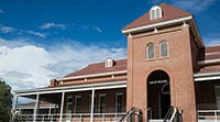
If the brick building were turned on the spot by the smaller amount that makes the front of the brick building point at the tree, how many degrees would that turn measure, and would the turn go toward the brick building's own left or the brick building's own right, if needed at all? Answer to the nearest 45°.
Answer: approximately 90° to the brick building's own right

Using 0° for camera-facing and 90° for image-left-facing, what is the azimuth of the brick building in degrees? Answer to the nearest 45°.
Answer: approximately 45°
